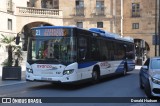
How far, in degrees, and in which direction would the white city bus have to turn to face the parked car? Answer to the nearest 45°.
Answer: approximately 90° to its left

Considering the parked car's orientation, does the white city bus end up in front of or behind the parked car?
behind

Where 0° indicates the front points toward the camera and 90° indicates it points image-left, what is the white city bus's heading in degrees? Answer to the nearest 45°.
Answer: approximately 45°
